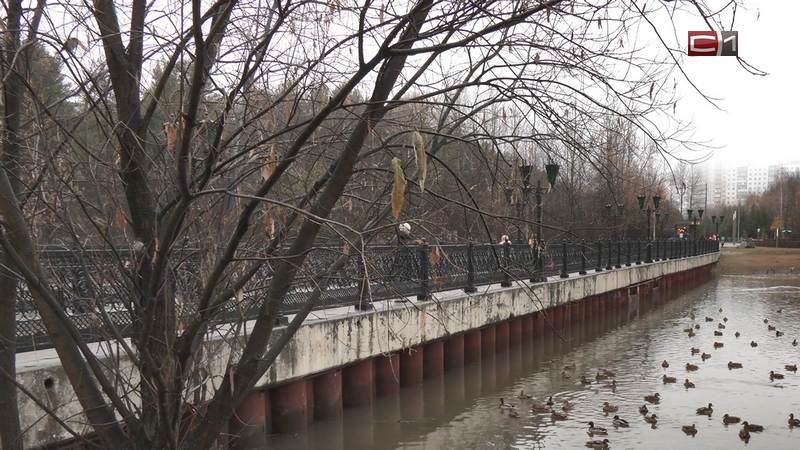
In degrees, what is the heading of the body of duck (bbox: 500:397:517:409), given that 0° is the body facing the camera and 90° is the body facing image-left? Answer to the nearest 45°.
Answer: approximately 90°

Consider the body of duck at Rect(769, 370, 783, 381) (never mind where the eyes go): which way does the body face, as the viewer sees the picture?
to the viewer's left

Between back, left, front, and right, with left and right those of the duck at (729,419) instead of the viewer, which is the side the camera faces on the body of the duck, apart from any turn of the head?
left

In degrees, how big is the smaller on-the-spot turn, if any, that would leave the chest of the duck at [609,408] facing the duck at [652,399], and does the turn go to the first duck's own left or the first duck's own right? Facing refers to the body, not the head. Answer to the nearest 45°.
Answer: approximately 135° to the first duck's own right

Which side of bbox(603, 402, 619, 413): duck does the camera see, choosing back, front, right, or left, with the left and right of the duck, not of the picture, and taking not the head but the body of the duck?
left
